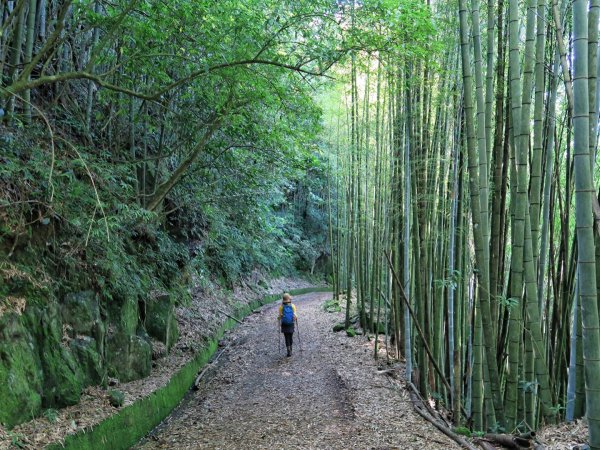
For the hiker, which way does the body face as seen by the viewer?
away from the camera

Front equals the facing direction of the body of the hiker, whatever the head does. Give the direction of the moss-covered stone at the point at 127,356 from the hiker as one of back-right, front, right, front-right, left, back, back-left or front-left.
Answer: back-left

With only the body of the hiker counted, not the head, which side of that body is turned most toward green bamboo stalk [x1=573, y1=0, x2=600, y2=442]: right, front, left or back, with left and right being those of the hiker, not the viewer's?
back

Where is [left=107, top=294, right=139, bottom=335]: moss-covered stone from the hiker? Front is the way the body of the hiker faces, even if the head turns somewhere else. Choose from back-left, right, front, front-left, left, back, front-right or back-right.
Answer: back-left

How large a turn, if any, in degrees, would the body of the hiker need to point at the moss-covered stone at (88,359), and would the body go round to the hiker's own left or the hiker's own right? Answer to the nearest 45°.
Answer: approximately 135° to the hiker's own left

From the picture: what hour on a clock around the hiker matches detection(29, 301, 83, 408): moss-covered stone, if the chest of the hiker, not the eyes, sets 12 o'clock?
The moss-covered stone is roughly at 7 o'clock from the hiker.
